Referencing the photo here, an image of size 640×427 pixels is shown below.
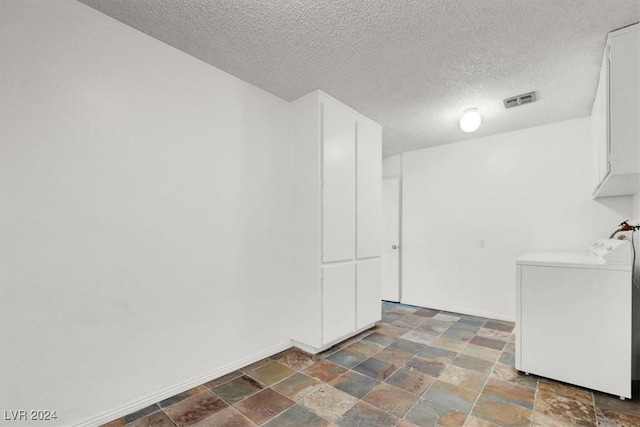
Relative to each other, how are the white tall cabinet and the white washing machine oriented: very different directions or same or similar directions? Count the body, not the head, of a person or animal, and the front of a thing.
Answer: very different directions

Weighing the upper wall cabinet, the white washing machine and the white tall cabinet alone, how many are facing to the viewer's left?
2

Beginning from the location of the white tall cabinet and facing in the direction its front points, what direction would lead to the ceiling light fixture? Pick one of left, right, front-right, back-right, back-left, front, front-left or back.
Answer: front-left

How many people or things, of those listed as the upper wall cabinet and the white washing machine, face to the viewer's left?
2

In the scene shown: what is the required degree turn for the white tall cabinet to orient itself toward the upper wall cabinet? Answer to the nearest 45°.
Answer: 0° — it already faces it

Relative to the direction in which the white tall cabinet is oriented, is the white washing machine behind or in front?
in front

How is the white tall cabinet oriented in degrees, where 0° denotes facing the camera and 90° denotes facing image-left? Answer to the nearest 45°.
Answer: approximately 315°

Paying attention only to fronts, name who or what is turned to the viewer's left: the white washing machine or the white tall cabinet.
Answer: the white washing machine

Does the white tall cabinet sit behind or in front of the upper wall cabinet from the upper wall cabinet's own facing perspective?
in front

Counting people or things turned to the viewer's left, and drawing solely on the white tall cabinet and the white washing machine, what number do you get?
1

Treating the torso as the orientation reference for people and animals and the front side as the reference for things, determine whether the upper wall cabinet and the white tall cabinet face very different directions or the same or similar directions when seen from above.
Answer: very different directions

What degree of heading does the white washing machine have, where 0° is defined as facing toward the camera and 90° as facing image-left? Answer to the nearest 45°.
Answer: approximately 90°

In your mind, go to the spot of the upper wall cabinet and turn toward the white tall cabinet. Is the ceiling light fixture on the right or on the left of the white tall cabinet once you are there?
right

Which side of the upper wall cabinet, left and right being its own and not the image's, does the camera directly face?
left
